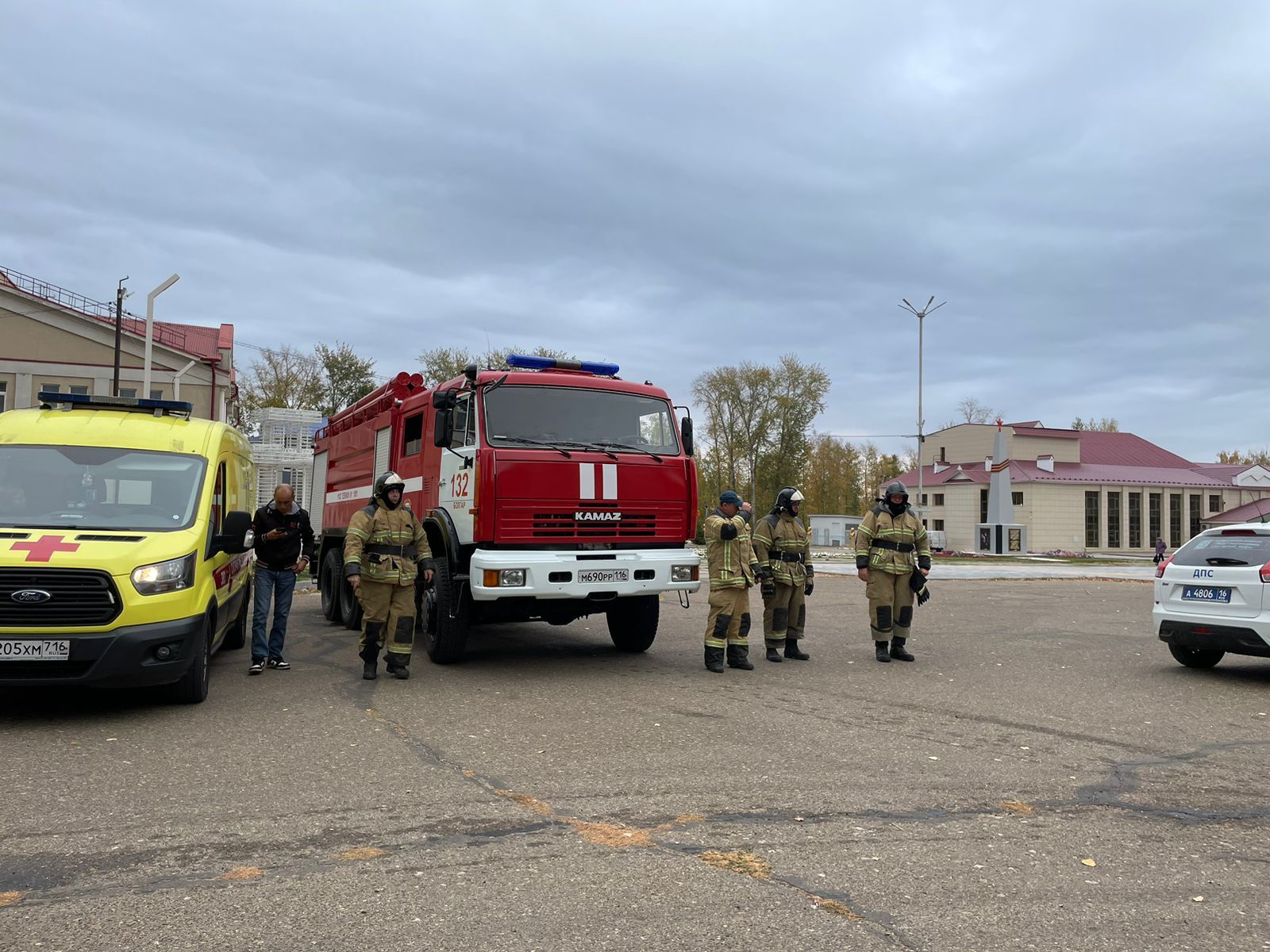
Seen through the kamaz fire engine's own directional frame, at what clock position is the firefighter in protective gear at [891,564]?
The firefighter in protective gear is roughly at 10 o'clock from the kamaz fire engine.

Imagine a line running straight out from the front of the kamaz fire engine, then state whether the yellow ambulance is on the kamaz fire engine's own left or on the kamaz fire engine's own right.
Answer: on the kamaz fire engine's own right

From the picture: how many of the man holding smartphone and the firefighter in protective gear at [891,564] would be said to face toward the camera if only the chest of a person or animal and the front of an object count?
2

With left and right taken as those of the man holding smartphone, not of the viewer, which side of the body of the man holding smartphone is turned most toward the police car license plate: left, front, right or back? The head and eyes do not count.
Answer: left

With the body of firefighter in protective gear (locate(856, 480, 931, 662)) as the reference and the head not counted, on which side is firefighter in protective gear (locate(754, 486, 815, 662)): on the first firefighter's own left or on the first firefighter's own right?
on the first firefighter's own right
